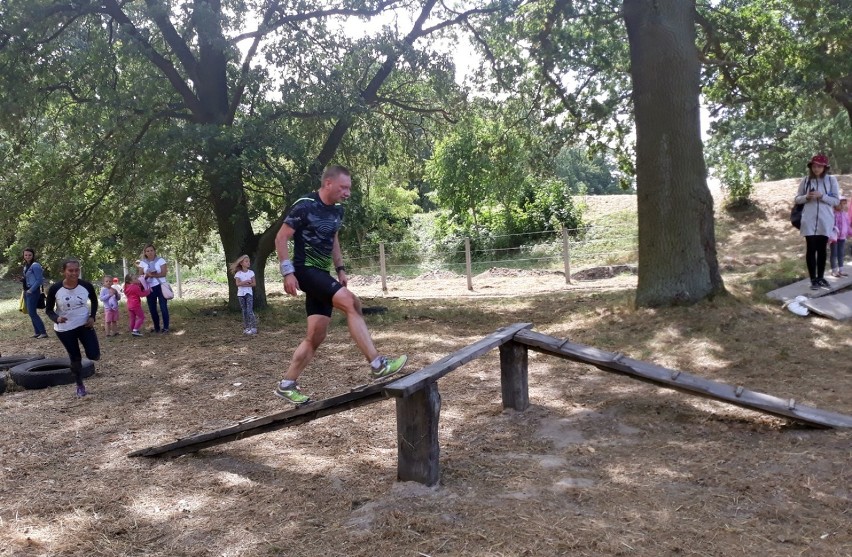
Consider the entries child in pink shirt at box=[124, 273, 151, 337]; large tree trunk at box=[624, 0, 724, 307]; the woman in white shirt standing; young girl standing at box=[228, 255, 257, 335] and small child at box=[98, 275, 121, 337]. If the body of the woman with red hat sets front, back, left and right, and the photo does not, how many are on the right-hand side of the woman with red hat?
5

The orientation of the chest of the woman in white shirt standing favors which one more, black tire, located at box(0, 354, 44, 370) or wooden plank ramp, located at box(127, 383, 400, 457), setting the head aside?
the wooden plank ramp

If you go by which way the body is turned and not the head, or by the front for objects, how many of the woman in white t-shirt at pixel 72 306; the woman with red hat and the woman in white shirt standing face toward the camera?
3

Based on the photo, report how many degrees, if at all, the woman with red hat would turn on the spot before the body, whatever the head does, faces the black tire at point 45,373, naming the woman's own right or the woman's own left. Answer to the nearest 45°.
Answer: approximately 45° to the woman's own right

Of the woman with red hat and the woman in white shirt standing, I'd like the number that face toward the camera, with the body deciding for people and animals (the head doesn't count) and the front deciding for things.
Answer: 2

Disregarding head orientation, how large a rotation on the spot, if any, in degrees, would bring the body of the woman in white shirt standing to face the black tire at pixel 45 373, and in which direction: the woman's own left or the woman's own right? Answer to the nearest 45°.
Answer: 0° — they already face it

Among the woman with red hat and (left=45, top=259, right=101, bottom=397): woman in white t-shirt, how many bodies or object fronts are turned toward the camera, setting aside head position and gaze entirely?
2

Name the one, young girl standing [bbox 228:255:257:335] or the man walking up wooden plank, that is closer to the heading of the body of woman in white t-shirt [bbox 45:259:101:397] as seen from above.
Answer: the man walking up wooden plank

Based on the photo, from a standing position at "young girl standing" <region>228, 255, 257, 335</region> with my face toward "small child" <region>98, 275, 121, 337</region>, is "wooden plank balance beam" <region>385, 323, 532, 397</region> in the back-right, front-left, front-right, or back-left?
back-left

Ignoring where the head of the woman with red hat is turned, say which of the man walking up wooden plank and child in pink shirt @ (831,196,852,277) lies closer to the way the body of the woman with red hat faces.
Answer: the man walking up wooden plank

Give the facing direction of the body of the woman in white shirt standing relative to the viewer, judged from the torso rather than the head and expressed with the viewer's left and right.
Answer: facing the viewer

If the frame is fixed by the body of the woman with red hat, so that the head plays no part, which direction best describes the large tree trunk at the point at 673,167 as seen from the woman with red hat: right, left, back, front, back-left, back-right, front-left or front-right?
right

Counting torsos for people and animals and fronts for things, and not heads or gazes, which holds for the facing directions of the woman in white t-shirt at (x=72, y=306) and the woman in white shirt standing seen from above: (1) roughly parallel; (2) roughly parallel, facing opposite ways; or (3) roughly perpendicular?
roughly parallel

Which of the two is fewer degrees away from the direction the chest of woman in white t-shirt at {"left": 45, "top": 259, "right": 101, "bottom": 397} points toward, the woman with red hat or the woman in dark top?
the woman with red hat

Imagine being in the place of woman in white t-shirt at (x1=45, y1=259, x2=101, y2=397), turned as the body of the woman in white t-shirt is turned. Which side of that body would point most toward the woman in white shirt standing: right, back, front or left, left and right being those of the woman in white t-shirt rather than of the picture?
back

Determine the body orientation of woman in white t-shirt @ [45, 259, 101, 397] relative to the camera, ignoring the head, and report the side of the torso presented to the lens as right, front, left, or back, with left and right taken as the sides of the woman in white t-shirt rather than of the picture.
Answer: front
